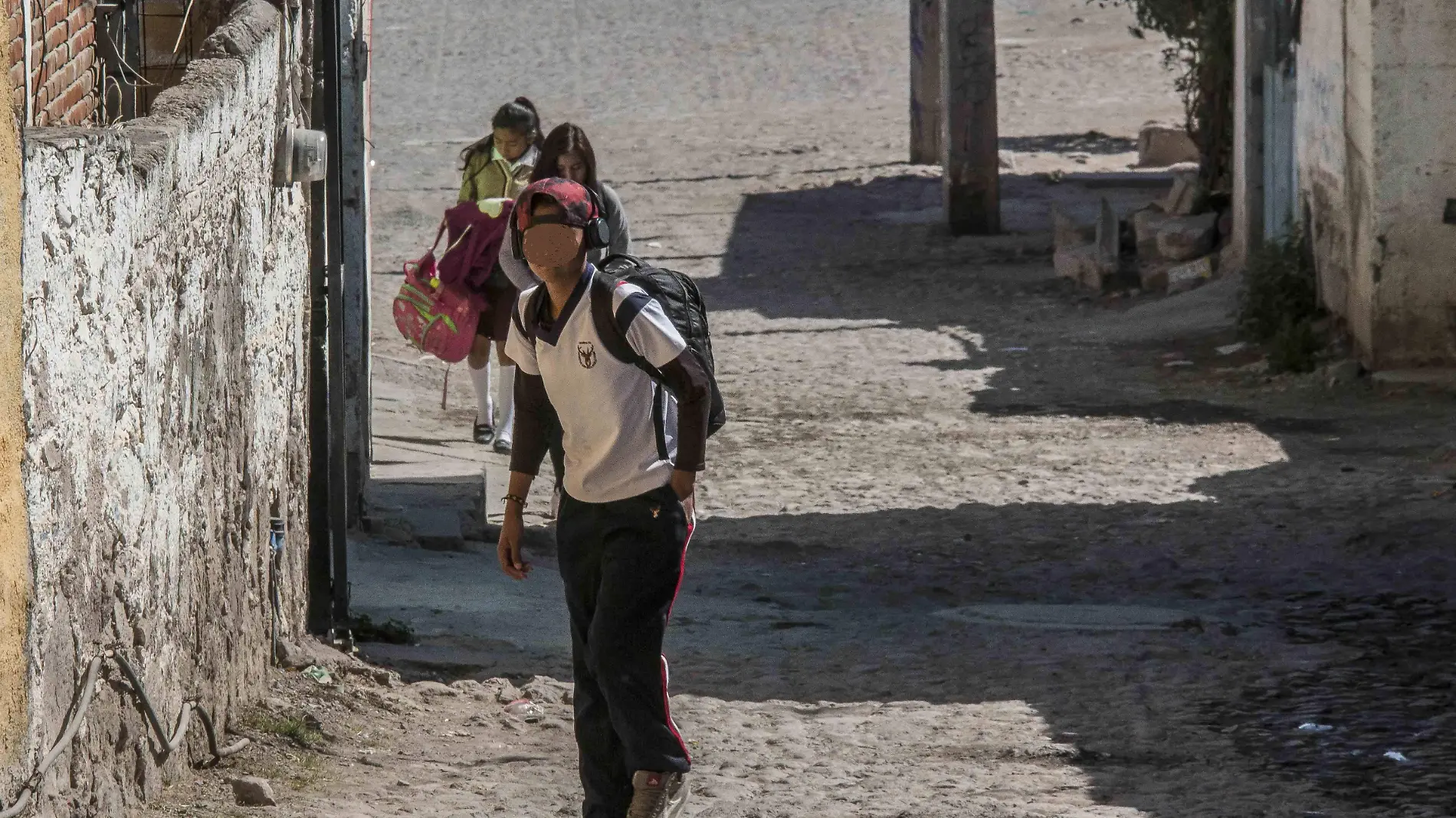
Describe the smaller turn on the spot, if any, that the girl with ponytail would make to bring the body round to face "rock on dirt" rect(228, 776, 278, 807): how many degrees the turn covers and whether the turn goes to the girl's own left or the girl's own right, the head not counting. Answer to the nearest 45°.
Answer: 0° — they already face it

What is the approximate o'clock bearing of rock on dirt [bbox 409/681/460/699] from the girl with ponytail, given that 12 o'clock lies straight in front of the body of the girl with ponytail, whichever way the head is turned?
The rock on dirt is roughly at 12 o'clock from the girl with ponytail.

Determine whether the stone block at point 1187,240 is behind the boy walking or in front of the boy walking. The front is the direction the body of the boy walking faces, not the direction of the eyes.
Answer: behind

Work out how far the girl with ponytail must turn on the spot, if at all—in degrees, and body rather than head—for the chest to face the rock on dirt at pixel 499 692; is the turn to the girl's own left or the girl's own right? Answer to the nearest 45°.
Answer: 0° — they already face it

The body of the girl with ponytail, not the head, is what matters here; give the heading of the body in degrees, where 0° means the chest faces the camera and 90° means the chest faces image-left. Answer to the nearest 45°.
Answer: approximately 0°

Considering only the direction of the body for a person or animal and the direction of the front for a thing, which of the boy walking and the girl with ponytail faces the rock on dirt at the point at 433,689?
the girl with ponytail

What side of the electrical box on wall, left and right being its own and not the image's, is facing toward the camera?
right

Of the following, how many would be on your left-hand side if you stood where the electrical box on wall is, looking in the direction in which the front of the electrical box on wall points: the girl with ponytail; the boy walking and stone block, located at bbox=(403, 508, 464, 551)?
2
